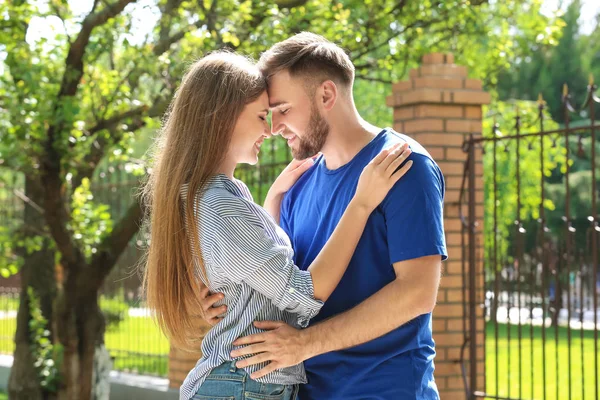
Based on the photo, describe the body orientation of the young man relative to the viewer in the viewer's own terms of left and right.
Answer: facing the viewer and to the left of the viewer

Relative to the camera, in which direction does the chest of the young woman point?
to the viewer's right

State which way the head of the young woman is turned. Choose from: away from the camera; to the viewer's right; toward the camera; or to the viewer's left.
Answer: to the viewer's right

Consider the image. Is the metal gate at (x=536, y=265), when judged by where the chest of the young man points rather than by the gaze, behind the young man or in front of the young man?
behind

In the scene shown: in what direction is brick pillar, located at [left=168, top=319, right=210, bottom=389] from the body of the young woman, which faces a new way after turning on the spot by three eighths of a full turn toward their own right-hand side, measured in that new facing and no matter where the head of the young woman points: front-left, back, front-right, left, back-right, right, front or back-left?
back-right

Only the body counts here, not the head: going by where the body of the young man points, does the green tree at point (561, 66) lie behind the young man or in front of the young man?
behind

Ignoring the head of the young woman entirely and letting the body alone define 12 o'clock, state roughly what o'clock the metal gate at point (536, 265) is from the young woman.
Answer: The metal gate is roughly at 10 o'clock from the young woman.

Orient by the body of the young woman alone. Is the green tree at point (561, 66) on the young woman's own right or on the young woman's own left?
on the young woman's own left
